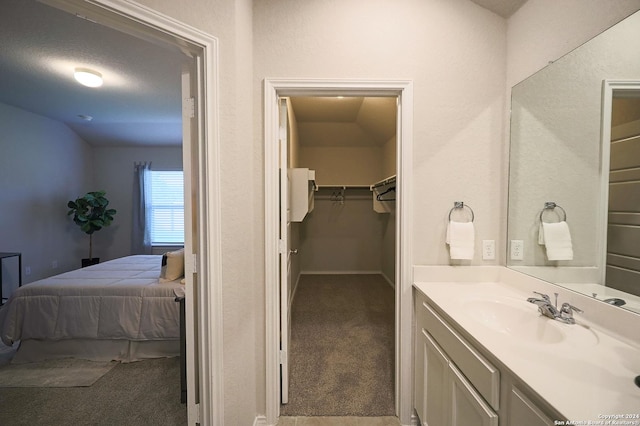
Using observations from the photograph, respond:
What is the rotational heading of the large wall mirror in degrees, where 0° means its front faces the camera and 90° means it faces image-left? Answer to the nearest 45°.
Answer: approximately 45°

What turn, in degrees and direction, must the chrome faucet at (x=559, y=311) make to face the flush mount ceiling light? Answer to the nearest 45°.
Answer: approximately 45° to its right

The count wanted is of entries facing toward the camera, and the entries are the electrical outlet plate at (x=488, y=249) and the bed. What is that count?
1

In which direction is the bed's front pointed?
to the viewer's left

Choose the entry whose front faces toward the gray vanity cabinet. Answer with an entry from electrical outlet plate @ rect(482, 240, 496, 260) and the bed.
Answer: the electrical outlet plate

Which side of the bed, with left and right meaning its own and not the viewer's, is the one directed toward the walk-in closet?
back

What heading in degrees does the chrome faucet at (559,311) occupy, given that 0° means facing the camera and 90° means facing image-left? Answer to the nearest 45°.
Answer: approximately 45°

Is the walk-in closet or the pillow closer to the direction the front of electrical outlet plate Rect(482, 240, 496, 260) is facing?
the pillow

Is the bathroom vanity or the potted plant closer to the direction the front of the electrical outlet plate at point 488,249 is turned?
the bathroom vanity

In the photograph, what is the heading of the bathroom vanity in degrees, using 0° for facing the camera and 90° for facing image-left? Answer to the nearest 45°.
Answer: approximately 45°
